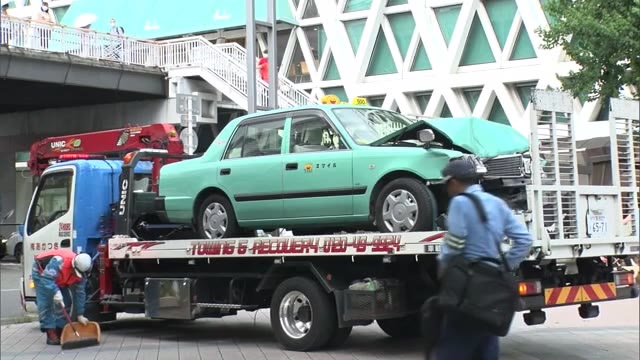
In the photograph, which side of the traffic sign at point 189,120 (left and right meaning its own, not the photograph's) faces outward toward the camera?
back

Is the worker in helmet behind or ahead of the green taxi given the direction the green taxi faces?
behind

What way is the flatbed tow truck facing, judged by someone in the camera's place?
facing away from the viewer and to the left of the viewer

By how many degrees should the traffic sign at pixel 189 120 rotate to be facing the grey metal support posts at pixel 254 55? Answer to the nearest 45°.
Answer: approximately 90° to its right

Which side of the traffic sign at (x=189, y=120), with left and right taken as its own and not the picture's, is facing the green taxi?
back

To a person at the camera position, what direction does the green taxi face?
facing the viewer and to the right of the viewer

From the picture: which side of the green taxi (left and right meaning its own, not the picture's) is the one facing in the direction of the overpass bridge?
back

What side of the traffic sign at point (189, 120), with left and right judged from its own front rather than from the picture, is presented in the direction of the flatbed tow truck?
back

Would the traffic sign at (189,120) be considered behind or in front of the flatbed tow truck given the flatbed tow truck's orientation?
in front

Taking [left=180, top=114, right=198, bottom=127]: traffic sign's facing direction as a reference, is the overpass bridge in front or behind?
behind

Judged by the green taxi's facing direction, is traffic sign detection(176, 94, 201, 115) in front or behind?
behind
